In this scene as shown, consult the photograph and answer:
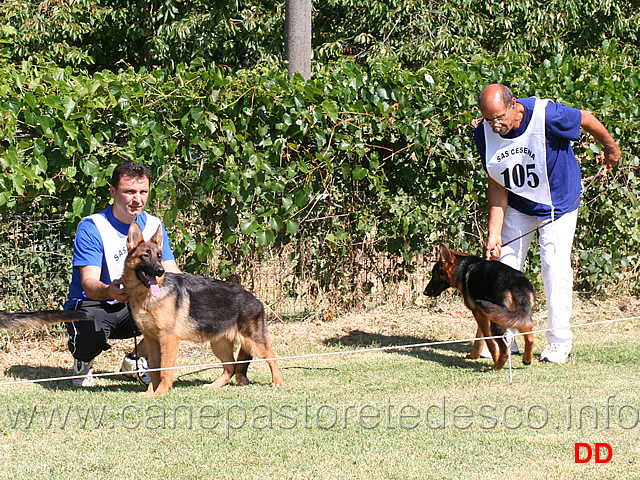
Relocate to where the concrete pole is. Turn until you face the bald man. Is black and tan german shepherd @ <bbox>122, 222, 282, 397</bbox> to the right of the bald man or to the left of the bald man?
right

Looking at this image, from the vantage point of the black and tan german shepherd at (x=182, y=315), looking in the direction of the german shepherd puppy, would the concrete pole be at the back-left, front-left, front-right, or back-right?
front-left

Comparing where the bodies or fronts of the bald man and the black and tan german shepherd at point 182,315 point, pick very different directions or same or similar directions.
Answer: same or similar directions

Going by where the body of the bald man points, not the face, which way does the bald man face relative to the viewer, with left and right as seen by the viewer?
facing the viewer and to the left of the viewer

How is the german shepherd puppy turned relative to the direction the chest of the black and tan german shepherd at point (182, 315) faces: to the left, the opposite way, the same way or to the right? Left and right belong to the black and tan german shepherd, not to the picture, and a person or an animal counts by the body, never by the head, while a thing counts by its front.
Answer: to the right

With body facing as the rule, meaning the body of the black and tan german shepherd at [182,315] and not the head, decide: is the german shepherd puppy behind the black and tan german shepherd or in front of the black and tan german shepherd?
behind

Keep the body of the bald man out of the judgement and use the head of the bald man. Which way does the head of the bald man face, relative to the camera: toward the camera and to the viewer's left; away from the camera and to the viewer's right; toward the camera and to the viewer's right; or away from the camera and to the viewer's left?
toward the camera and to the viewer's left

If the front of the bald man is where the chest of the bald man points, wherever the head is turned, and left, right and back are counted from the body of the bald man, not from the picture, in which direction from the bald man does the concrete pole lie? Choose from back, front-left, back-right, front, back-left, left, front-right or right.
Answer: right

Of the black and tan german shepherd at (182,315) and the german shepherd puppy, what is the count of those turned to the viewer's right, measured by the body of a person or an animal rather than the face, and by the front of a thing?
0

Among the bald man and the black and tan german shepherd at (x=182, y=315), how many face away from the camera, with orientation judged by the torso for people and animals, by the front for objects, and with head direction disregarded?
0

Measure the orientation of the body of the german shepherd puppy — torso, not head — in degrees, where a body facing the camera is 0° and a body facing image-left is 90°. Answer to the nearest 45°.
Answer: approximately 135°

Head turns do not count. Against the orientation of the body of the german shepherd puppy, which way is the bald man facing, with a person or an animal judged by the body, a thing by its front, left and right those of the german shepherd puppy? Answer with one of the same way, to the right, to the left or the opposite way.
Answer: to the left
